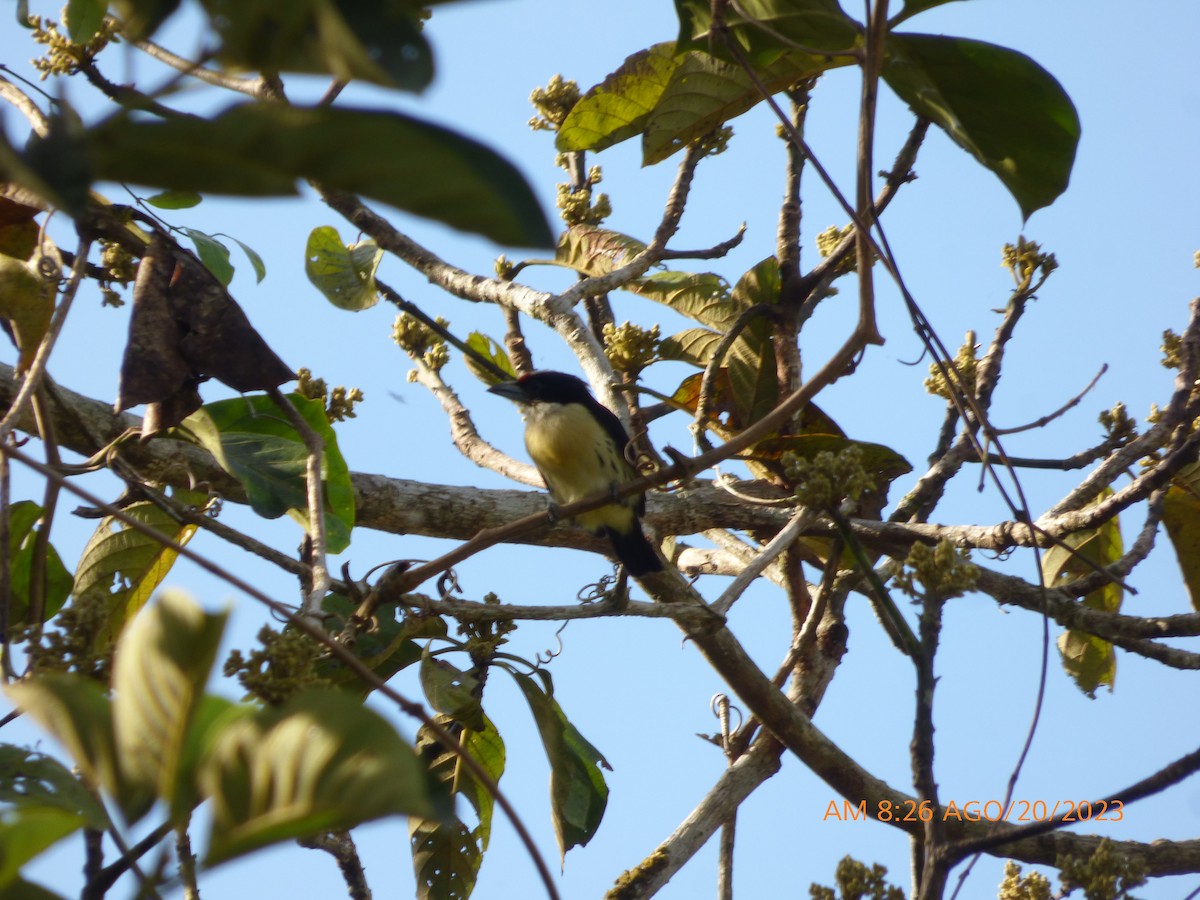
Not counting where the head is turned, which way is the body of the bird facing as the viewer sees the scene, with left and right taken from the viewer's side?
facing the viewer and to the left of the viewer

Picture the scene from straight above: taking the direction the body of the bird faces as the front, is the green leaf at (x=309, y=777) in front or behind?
in front

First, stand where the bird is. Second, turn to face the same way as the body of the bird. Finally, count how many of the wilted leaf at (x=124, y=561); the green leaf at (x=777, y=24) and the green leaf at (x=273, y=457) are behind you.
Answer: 1

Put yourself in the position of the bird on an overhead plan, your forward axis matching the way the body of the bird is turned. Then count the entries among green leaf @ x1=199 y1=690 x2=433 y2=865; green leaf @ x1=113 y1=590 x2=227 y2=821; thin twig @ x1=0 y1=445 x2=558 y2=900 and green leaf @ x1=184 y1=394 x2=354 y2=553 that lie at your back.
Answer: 0

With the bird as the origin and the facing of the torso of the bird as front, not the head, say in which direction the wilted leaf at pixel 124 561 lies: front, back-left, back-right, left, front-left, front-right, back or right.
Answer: front

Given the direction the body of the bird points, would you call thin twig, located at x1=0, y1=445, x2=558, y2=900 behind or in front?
in front
